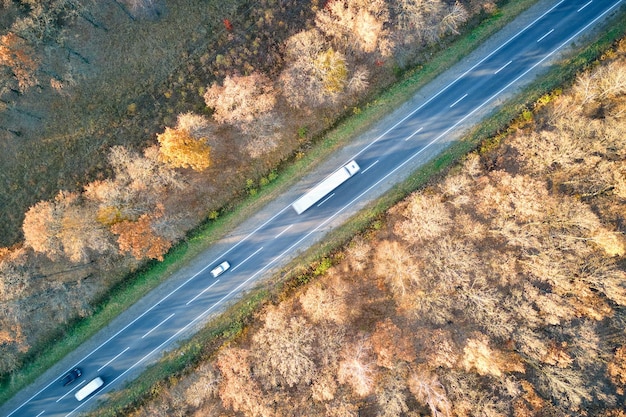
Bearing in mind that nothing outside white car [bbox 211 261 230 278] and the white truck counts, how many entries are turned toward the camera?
0

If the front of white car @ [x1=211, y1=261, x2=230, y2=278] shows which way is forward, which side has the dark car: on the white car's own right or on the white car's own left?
on the white car's own left

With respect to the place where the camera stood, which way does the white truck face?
facing away from the viewer and to the right of the viewer

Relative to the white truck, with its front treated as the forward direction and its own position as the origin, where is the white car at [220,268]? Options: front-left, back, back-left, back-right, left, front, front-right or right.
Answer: back-left

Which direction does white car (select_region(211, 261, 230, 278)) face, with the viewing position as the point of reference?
facing away from the viewer and to the right of the viewer

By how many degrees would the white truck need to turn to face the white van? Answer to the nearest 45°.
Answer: approximately 135° to its left

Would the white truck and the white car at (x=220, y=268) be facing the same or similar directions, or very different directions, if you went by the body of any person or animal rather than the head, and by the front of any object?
same or similar directions
